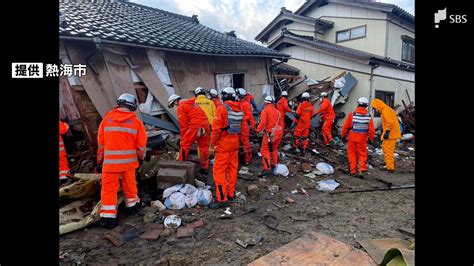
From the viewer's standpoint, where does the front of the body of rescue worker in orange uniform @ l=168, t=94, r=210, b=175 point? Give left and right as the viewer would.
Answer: facing to the left of the viewer

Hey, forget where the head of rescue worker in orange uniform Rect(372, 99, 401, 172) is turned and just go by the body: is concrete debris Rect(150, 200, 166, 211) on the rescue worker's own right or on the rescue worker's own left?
on the rescue worker's own left

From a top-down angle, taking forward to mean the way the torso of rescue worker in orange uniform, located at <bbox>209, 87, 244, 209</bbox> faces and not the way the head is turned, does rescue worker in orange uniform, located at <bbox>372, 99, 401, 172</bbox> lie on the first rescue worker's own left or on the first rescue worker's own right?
on the first rescue worker's own right

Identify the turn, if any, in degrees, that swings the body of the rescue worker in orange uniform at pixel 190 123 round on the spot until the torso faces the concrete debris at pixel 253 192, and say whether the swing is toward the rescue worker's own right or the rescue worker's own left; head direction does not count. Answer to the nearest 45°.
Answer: approximately 135° to the rescue worker's own left

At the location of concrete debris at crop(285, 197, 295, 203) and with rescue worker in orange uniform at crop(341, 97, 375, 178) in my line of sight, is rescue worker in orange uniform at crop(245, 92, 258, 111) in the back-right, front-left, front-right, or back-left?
front-left

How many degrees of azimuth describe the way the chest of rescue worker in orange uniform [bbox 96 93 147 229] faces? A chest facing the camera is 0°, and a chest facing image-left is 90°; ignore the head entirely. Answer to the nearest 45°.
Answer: approximately 180°

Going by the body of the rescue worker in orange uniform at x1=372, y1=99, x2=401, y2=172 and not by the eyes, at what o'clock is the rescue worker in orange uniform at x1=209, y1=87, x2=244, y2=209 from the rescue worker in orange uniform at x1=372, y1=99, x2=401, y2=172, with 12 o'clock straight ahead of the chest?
the rescue worker in orange uniform at x1=209, y1=87, x2=244, y2=209 is roughly at 10 o'clock from the rescue worker in orange uniform at x1=372, y1=99, x2=401, y2=172.

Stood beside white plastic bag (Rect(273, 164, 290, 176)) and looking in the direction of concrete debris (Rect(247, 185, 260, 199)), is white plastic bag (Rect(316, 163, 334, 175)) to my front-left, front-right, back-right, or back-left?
back-left

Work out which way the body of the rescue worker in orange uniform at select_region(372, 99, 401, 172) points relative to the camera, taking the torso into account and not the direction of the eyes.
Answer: to the viewer's left

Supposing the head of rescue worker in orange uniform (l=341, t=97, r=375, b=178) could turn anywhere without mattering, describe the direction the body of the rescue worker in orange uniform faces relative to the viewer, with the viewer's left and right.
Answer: facing away from the viewer

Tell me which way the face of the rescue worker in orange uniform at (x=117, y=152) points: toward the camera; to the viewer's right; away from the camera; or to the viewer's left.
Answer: away from the camera
